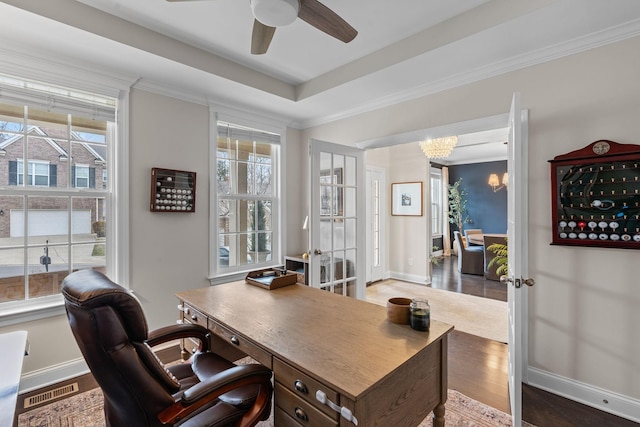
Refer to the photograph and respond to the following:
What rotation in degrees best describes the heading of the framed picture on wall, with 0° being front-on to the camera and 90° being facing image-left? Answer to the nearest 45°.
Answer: approximately 45°

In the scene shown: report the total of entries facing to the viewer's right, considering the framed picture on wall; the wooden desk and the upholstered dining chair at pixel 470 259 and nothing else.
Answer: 1

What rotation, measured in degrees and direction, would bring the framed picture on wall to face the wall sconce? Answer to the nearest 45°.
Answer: approximately 180°

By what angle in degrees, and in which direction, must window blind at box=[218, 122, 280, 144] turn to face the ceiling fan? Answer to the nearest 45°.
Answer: approximately 45° to its right

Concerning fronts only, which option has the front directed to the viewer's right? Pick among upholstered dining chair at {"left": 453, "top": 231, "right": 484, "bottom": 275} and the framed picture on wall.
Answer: the upholstered dining chair

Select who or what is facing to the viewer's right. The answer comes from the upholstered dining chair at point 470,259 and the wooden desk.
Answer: the upholstered dining chair

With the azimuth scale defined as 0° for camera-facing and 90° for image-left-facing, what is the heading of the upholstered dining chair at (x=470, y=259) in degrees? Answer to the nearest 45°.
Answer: approximately 270°

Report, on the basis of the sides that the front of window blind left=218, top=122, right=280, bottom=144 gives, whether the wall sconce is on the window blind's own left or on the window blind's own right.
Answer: on the window blind's own left

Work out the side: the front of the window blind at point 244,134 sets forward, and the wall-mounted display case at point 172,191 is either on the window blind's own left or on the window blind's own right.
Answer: on the window blind's own right

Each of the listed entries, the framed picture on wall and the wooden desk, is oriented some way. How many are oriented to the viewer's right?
0

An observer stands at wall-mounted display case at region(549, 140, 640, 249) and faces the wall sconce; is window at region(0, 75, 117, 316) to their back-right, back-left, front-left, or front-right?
back-left

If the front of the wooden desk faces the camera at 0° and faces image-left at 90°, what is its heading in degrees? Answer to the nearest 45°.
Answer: approximately 45°

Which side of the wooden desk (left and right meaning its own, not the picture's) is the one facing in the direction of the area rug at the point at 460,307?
back

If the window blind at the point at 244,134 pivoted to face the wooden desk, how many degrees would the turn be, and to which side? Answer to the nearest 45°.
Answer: approximately 45° to its right

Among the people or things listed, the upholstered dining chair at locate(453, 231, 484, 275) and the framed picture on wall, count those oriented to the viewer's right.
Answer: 1

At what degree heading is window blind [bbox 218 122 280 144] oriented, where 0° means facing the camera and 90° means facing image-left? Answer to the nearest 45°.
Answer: approximately 315°
